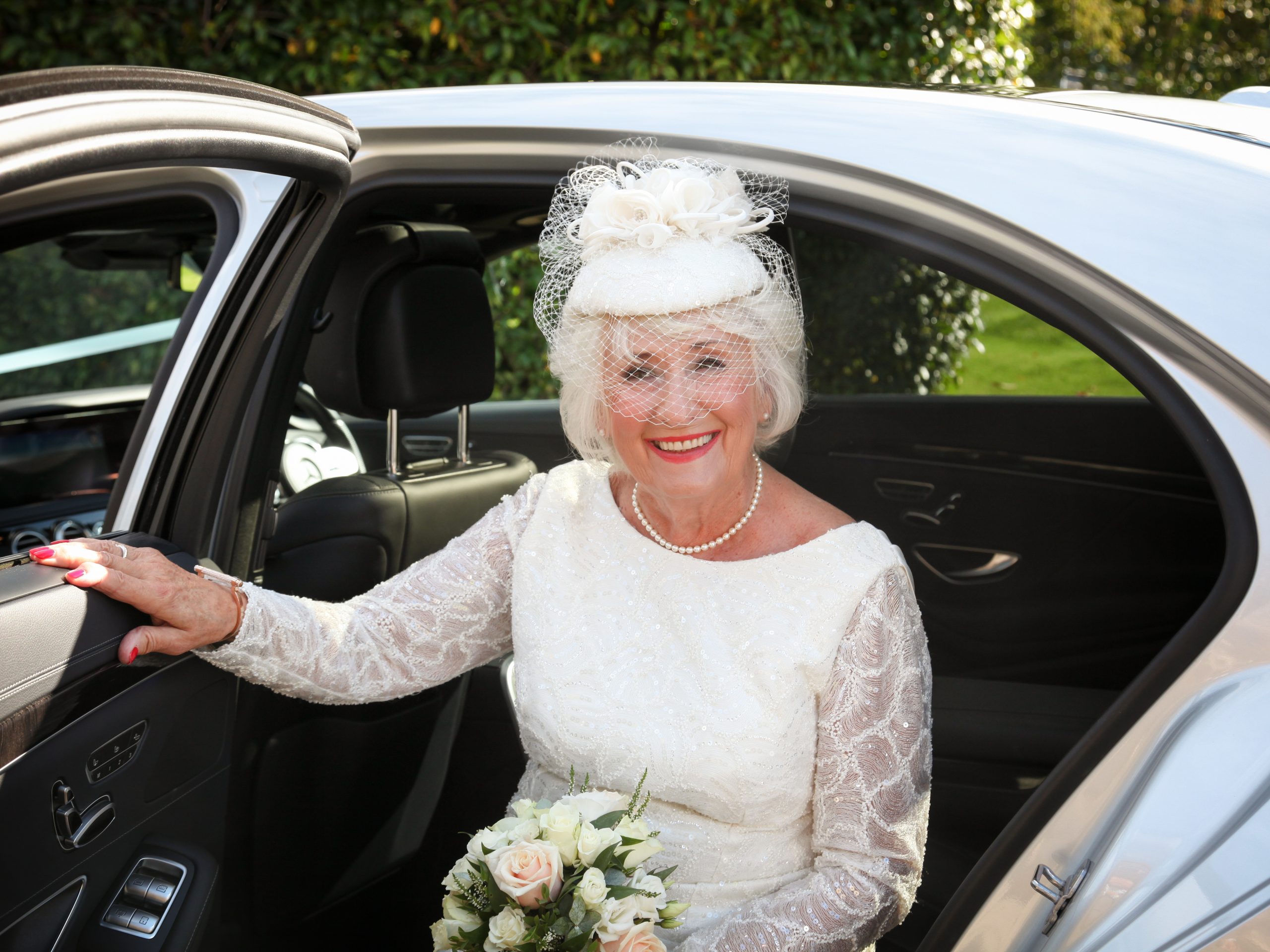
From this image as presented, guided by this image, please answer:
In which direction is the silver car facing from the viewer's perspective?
to the viewer's left
